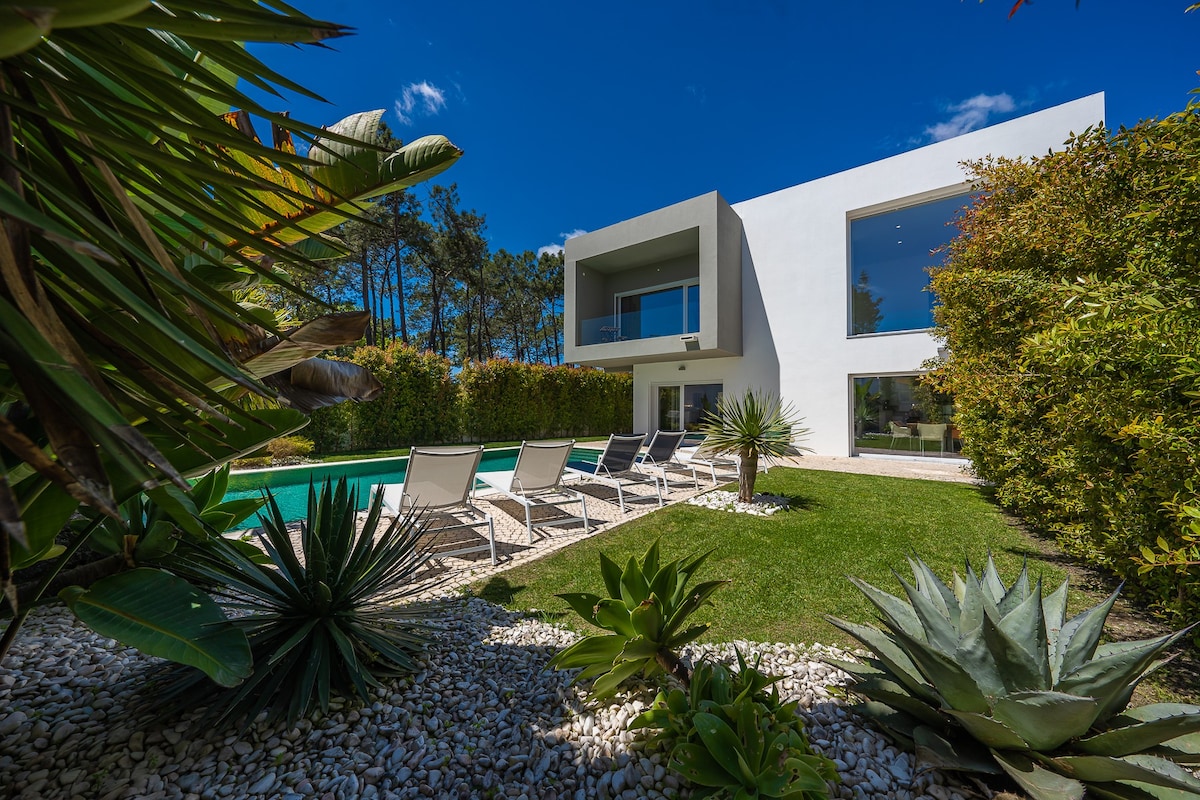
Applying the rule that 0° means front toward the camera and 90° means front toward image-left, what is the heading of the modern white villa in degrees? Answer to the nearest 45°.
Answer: approximately 45°

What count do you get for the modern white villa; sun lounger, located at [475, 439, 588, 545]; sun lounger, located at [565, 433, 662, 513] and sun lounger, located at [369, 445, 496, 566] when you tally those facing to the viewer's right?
0

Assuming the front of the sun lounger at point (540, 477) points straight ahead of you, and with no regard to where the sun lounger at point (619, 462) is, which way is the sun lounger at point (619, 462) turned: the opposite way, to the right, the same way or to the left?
the same way

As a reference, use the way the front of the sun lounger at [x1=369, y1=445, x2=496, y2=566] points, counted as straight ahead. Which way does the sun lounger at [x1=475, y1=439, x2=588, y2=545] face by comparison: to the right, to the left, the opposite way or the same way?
the same way

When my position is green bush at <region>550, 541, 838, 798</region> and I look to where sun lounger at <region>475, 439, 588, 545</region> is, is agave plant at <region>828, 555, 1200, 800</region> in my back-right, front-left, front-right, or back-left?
back-right

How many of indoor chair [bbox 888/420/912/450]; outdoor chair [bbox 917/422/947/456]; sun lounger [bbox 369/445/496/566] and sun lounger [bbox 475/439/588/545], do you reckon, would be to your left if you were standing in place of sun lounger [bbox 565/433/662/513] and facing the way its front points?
2

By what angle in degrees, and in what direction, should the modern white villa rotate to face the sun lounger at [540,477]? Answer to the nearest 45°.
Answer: approximately 45° to its left
